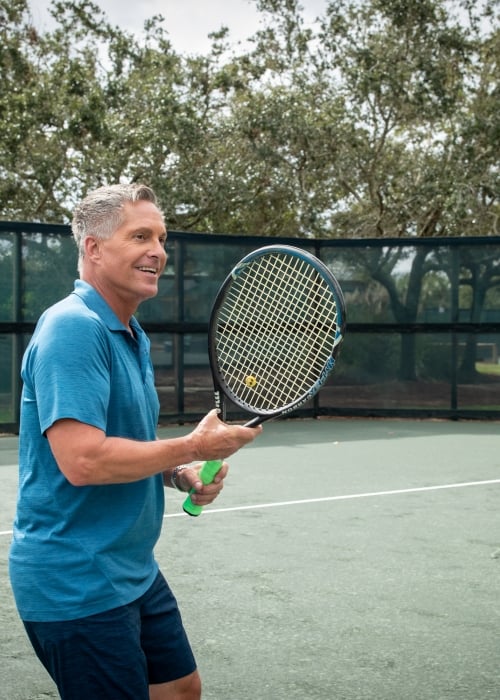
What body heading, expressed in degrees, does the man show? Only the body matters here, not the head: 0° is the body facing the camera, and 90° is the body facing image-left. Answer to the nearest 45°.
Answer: approximately 270°

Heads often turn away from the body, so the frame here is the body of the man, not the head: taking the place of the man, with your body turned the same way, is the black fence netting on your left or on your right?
on your left

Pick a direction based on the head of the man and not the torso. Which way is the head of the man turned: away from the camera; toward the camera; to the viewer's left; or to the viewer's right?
to the viewer's right
